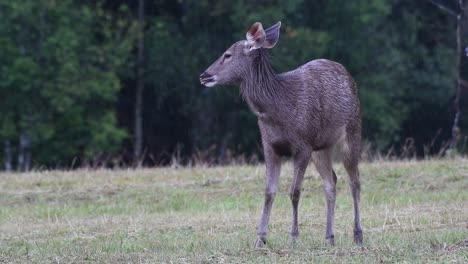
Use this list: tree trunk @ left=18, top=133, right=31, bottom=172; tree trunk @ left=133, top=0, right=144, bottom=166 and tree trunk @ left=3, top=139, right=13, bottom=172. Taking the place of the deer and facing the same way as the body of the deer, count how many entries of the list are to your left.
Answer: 0

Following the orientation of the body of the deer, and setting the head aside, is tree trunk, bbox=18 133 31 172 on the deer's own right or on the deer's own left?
on the deer's own right

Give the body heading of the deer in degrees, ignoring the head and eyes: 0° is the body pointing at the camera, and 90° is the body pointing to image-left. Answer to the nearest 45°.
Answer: approximately 45°

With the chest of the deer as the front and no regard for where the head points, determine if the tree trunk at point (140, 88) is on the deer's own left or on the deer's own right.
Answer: on the deer's own right
